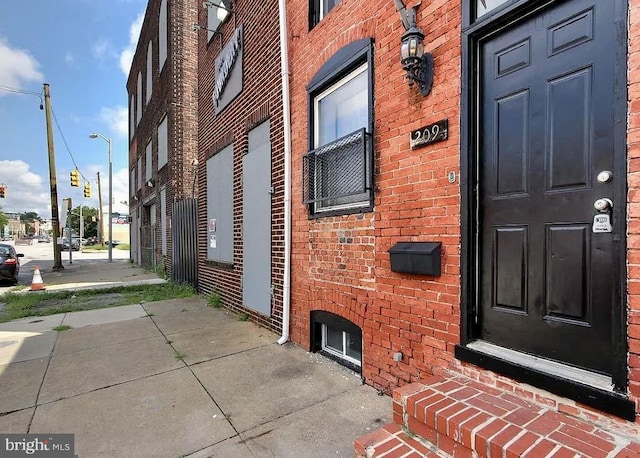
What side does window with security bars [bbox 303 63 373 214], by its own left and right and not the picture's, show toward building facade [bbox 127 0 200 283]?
right

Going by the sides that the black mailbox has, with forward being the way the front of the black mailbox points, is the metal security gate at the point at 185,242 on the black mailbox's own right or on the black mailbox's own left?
on the black mailbox's own right

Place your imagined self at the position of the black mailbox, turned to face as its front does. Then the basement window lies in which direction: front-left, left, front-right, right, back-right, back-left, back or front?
right

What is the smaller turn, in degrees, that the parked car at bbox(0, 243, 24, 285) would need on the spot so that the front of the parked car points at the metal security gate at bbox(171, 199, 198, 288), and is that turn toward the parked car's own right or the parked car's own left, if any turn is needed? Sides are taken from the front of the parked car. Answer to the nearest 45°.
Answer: approximately 135° to the parked car's own right

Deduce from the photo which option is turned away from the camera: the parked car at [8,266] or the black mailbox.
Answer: the parked car

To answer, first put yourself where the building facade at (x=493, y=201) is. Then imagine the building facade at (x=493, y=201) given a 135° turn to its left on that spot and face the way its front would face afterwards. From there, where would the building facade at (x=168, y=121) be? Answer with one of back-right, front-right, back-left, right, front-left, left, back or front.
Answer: back-left

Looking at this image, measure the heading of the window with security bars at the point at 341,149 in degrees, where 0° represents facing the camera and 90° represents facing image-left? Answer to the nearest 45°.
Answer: approximately 45°

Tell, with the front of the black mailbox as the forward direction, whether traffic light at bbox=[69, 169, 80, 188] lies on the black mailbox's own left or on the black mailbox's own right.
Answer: on the black mailbox's own right

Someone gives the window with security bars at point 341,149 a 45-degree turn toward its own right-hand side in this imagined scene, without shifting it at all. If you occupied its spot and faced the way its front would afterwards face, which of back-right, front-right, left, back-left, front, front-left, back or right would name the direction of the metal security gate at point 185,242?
front-right

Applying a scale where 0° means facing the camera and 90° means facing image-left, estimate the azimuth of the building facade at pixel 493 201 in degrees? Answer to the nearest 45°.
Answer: approximately 45°

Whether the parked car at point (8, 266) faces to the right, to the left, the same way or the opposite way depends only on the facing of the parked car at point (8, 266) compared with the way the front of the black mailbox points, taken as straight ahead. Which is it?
to the right

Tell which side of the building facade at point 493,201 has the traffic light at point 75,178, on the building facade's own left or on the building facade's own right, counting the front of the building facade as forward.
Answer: on the building facade's own right

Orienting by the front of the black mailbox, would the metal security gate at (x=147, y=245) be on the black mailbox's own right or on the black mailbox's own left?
on the black mailbox's own right

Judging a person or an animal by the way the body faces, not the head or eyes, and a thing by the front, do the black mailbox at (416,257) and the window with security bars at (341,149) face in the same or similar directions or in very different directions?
same or similar directions

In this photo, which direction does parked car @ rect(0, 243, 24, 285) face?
away from the camera
